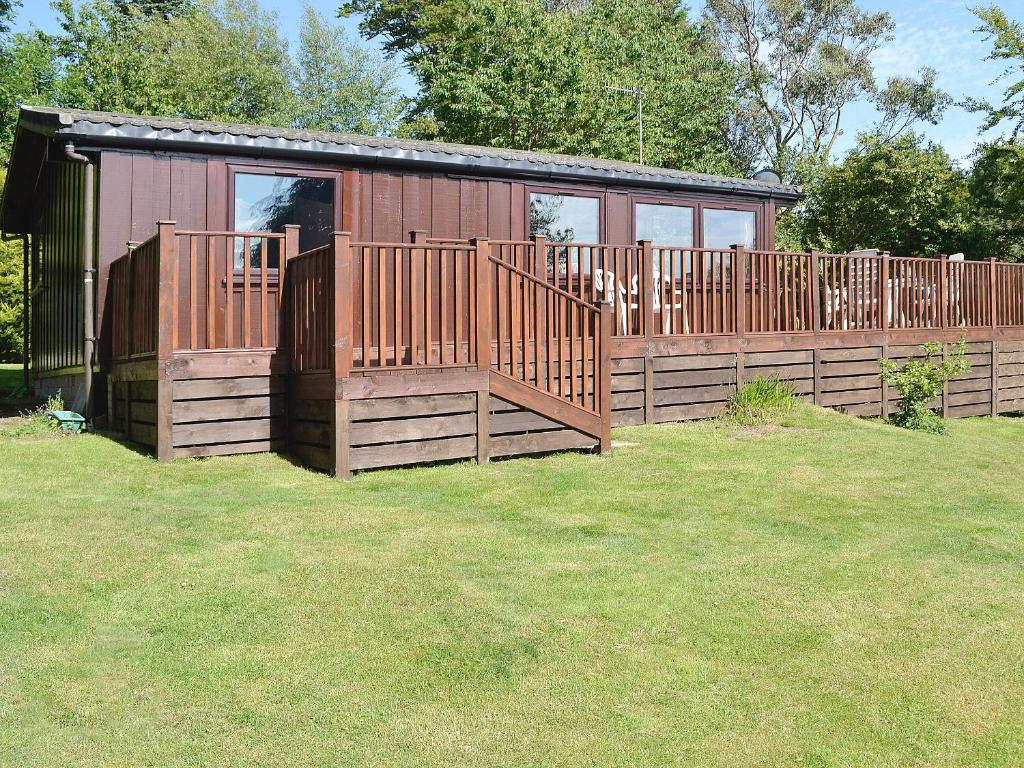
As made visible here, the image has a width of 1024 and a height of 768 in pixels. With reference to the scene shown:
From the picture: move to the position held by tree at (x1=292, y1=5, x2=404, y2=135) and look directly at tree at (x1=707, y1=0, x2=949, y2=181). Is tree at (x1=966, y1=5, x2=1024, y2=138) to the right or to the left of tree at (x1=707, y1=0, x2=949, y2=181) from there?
right

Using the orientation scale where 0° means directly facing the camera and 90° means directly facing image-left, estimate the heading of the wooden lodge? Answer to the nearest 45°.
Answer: approximately 315°

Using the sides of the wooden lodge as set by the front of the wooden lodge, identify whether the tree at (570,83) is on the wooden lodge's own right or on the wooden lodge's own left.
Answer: on the wooden lodge's own left

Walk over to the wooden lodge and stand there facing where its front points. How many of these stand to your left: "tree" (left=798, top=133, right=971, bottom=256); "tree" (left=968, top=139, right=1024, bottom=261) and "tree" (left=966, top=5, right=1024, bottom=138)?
3

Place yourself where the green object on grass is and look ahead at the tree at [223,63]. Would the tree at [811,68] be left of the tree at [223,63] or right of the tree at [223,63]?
right

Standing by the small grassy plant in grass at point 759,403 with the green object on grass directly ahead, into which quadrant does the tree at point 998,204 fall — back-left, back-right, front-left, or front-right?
back-right

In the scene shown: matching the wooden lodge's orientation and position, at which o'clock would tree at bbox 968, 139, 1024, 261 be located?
The tree is roughly at 9 o'clock from the wooden lodge.

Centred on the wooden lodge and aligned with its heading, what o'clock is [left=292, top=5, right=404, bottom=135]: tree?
The tree is roughly at 7 o'clock from the wooden lodge.

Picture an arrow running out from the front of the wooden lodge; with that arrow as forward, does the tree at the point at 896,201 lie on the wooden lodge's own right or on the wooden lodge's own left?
on the wooden lodge's own left

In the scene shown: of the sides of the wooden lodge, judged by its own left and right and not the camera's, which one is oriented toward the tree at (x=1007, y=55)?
left

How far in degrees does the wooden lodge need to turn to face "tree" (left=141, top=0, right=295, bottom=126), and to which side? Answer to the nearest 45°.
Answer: approximately 135° to its left
